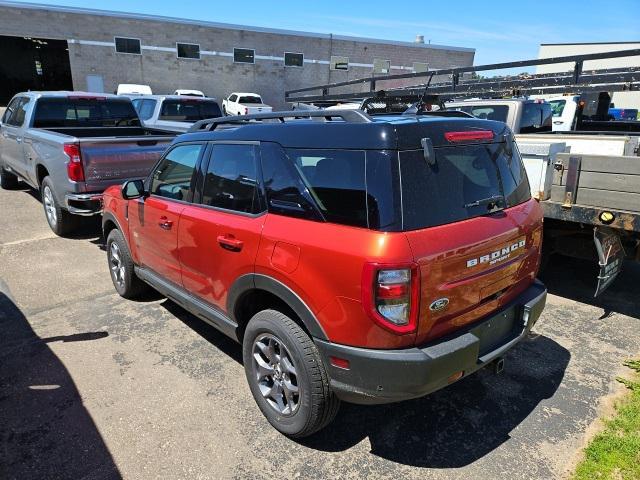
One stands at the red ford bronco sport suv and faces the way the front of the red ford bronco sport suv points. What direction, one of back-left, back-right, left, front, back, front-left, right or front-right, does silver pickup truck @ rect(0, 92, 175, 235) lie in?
front

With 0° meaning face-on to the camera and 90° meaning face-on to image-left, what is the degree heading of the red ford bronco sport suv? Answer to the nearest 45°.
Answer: approximately 135°

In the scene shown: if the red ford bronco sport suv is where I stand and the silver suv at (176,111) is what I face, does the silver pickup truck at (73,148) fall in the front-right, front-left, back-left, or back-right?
front-left

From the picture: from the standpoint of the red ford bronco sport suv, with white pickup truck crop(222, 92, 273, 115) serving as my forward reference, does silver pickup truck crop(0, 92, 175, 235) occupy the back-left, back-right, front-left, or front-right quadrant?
front-left

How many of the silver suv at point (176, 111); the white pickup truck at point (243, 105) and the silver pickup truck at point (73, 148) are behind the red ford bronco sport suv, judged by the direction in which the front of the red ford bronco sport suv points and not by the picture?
0

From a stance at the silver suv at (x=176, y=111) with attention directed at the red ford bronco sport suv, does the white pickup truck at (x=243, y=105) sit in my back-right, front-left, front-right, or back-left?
back-left

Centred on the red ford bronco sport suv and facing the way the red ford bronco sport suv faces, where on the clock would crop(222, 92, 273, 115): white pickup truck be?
The white pickup truck is roughly at 1 o'clock from the red ford bronco sport suv.
